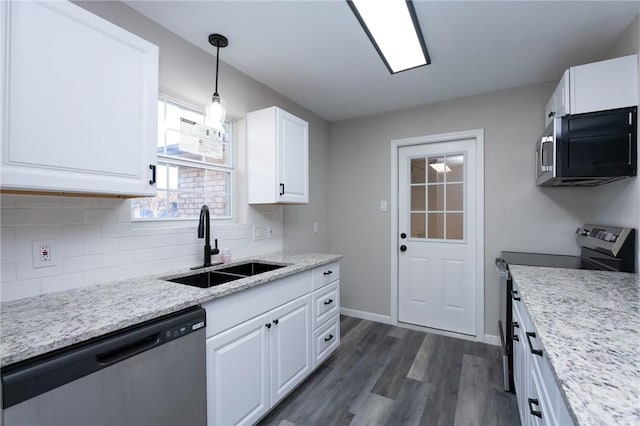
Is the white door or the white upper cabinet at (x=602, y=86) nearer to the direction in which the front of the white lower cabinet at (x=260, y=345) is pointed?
the white upper cabinet

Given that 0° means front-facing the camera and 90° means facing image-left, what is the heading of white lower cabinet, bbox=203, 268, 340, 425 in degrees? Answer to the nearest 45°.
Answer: approximately 315°

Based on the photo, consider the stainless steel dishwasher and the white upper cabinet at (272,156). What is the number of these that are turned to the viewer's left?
0

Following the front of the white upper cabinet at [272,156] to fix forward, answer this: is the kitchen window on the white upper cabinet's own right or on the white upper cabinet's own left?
on the white upper cabinet's own right

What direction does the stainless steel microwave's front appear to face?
to the viewer's left

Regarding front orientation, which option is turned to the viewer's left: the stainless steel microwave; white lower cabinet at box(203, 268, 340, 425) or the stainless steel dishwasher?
the stainless steel microwave

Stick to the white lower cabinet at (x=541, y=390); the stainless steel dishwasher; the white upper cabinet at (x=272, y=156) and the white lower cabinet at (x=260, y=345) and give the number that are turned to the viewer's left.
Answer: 1

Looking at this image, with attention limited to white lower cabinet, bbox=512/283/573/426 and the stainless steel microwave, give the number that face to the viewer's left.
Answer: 2

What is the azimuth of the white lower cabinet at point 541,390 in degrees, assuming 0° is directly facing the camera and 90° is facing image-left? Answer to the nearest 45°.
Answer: approximately 90°

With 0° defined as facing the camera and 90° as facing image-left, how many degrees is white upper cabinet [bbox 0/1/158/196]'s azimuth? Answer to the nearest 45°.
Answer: approximately 315°

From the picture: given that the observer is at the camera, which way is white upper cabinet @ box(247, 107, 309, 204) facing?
facing the viewer and to the right of the viewer

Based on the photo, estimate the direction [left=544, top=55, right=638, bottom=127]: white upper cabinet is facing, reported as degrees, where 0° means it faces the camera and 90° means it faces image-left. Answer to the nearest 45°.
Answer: approximately 90°
